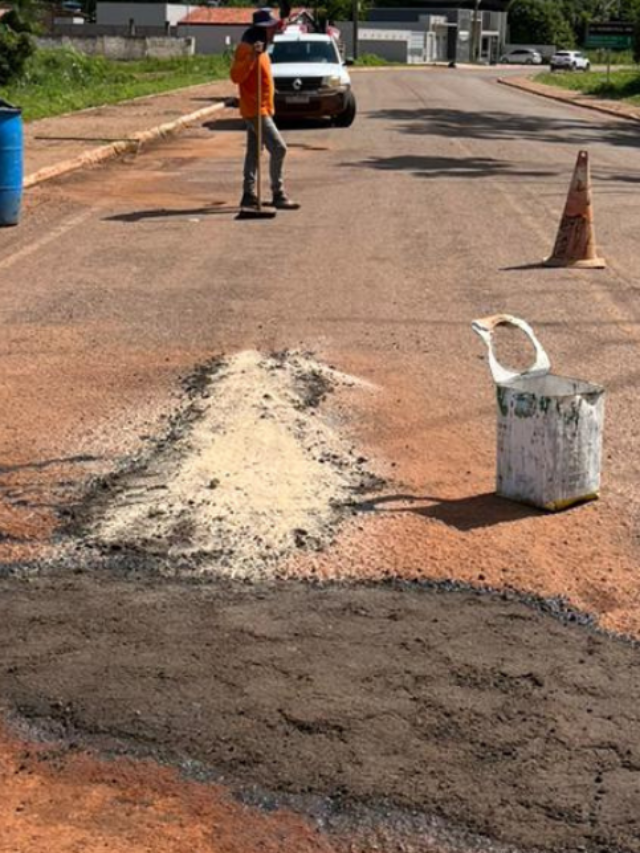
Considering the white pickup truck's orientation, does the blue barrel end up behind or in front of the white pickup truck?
in front

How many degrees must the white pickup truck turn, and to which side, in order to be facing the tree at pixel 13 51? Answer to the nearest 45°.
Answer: approximately 135° to its right

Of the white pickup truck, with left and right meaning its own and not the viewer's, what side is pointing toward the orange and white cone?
front

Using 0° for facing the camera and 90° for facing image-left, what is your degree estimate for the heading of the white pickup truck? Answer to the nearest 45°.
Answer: approximately 0°

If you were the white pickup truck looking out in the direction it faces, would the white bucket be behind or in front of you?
in front
